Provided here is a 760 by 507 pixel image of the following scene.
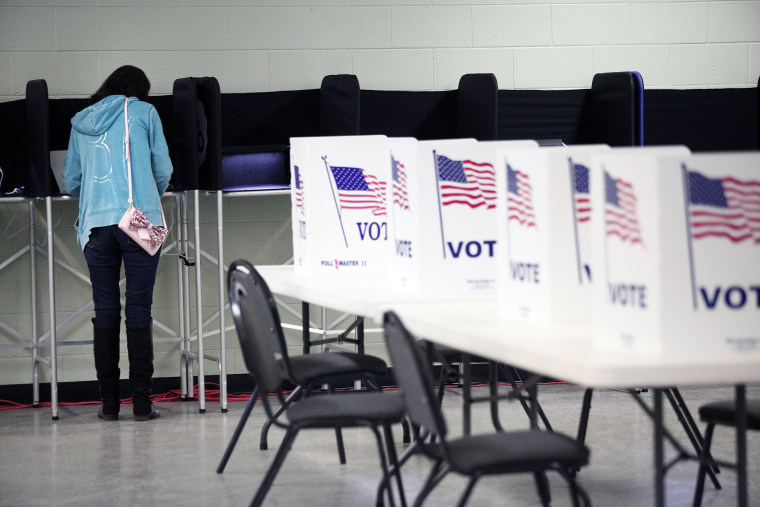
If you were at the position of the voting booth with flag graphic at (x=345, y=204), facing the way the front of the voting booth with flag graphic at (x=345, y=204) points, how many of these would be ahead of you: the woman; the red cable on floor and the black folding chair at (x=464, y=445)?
1

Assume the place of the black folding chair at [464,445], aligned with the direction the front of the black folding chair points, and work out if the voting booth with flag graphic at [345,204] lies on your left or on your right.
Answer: on your left

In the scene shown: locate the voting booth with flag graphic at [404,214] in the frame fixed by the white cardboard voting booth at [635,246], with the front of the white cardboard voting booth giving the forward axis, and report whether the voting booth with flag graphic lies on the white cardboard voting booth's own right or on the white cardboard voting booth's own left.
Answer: on the white cardboard voting booth's own right

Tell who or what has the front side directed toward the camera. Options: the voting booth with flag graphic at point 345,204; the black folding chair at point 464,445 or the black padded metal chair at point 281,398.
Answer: the voting booth with flag graphic

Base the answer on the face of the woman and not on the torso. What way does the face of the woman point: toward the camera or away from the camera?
away from the camera

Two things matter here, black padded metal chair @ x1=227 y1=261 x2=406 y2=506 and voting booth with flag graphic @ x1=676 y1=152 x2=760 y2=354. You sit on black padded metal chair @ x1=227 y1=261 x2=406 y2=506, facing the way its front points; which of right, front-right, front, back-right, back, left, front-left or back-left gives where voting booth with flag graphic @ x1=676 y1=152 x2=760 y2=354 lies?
front-right

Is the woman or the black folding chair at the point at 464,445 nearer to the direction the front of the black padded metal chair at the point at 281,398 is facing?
the black folding chair

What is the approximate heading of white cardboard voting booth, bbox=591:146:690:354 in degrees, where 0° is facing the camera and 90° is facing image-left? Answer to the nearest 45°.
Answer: approximately 45°

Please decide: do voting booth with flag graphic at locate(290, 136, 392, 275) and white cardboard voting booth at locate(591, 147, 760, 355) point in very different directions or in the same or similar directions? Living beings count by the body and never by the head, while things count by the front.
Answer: same or similar directions

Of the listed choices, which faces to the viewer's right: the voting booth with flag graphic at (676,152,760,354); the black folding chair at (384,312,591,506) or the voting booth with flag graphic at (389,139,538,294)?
the black folding chair
